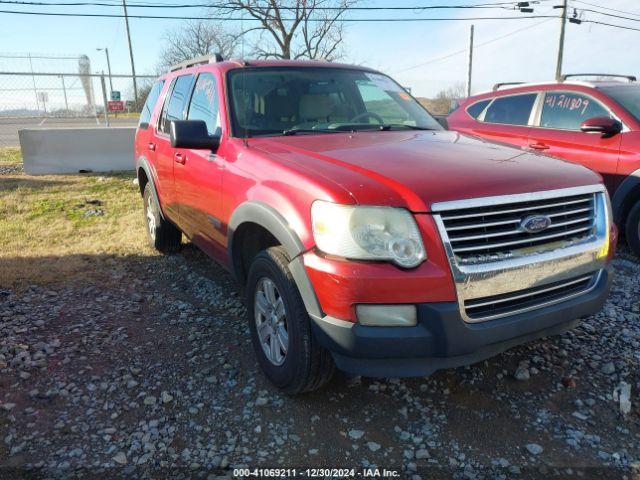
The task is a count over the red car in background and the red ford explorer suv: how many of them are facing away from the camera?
0

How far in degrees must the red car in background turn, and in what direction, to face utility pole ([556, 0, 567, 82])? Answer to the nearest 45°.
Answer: approximately 135° to its left

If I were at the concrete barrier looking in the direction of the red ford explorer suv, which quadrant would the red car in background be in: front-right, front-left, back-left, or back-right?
front-left

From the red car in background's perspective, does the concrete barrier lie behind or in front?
behind

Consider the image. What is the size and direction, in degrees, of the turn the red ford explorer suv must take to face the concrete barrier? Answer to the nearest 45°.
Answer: approximately 180°

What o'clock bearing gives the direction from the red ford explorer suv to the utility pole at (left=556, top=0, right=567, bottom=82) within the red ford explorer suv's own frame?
The utility pole is roughly at 8 o'clock from the red ford explorer suv.

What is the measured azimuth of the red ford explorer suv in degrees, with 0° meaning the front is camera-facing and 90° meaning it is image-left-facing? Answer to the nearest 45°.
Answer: approximately 315°

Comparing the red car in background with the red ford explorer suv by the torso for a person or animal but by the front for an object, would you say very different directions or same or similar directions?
same or similar directions

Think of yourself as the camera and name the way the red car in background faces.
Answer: facing the viewer and to the right of the viewer

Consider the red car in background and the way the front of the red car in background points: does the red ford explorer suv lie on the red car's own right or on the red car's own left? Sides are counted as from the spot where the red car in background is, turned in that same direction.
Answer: on the red car's own right

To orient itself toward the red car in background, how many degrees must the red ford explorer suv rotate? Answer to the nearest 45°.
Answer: approximately 90° to its left
